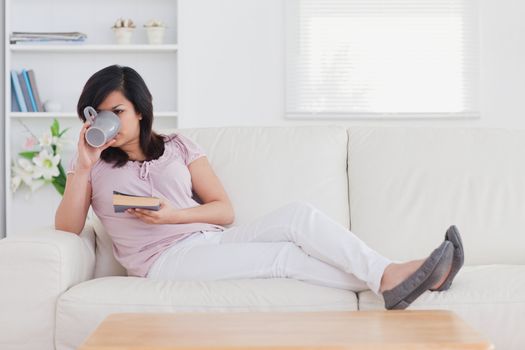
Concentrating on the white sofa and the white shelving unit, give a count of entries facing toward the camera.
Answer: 2

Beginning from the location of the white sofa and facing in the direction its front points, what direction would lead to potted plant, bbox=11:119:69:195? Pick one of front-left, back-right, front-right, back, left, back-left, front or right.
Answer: back-right

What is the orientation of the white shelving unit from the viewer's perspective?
toward the camera

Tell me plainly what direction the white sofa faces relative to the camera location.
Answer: facing the viewer

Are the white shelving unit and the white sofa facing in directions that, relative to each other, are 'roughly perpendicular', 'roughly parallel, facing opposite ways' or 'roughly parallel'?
roughly parallel

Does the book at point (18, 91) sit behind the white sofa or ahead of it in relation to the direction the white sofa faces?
behind

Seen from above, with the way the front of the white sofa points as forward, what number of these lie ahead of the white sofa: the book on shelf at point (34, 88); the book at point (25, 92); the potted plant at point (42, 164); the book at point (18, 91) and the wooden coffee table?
1

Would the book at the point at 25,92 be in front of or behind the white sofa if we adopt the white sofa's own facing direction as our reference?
behind

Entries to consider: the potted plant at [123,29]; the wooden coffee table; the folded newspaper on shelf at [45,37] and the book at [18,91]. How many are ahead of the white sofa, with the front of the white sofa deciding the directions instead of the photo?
1

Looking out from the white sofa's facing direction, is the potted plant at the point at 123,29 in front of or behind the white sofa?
behind

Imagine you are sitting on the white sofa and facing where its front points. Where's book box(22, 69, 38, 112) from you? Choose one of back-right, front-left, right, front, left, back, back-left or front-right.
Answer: back-right
